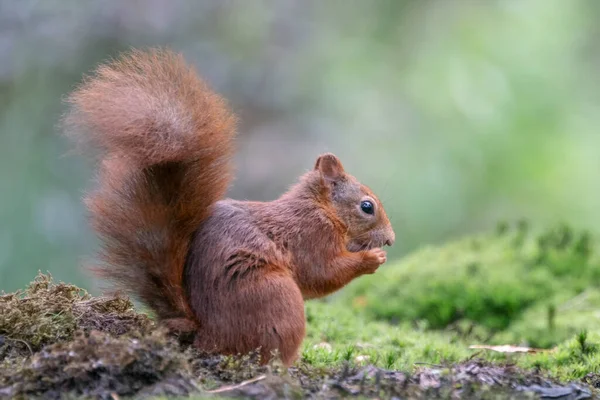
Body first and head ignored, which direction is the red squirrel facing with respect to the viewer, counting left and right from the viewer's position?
facing to the right of the viewer
